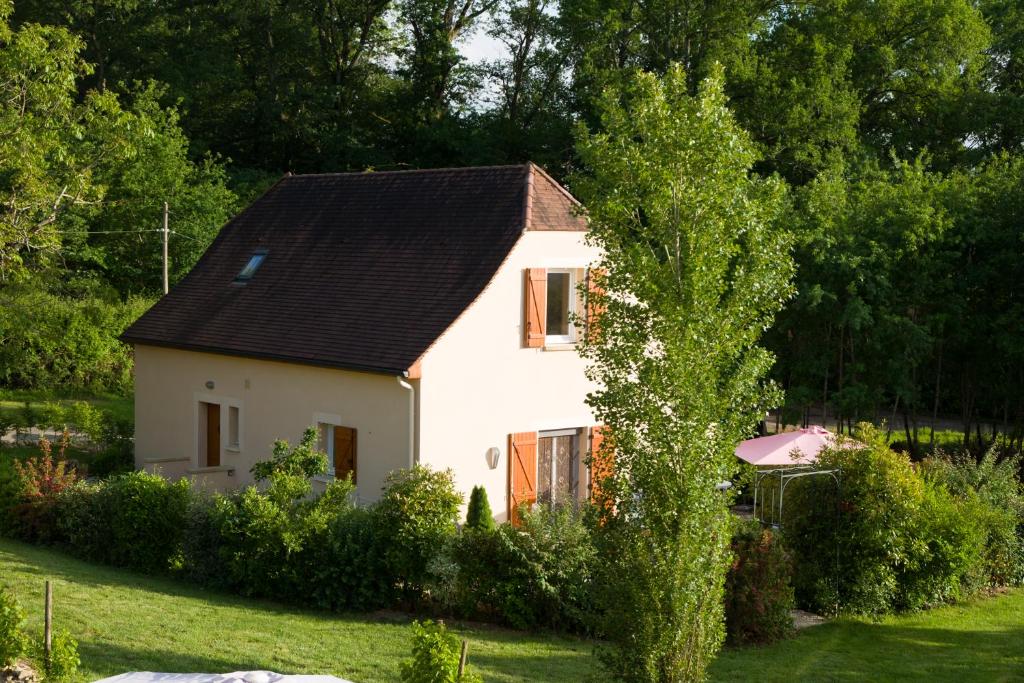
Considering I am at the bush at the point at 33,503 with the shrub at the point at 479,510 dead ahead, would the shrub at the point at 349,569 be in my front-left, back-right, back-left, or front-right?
front-right

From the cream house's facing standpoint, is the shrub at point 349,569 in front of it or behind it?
in front

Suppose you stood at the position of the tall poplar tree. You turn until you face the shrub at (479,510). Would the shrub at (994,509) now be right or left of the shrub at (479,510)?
right

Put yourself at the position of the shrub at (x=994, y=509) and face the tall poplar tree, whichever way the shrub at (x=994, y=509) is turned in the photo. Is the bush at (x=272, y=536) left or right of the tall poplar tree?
right

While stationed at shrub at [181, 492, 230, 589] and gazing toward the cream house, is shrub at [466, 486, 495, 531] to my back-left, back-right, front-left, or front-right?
front-right

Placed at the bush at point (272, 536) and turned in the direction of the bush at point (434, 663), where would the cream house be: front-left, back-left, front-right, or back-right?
back-left
